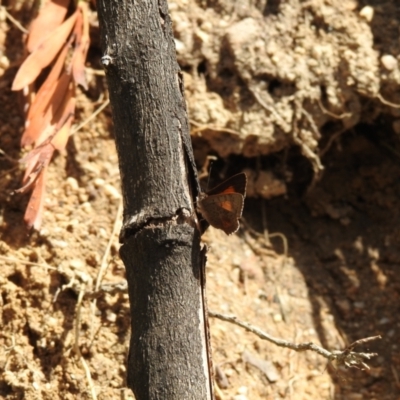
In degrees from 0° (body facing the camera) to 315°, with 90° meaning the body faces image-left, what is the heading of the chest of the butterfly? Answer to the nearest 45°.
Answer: approximately 90°

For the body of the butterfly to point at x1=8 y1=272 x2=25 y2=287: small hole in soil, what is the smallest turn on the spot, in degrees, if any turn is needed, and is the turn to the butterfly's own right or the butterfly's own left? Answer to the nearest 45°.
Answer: approximately 45° to the butterfly's own right

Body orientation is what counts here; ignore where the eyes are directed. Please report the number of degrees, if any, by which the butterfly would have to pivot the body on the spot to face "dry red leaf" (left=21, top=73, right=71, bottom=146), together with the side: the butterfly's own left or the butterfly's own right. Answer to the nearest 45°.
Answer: approximately 45° to the butterfly's own right
